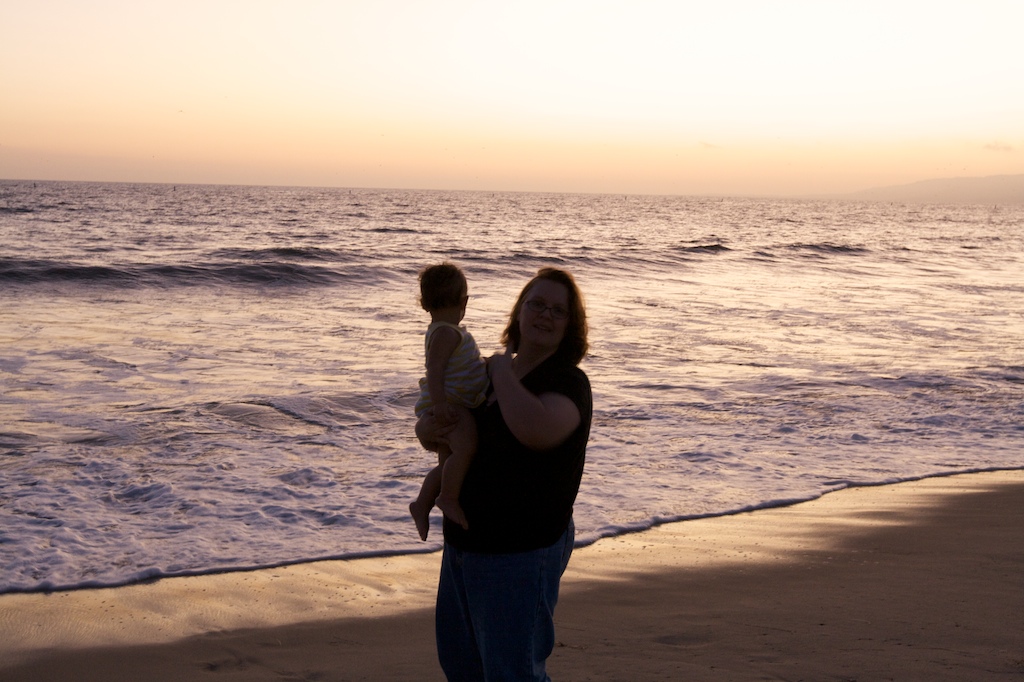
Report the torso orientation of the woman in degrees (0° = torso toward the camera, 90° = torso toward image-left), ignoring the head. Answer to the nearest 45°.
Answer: approximately 45°
